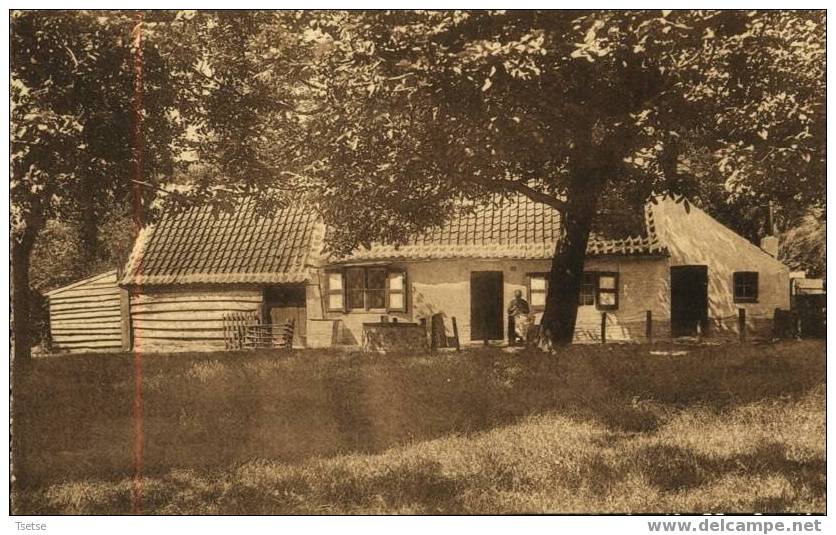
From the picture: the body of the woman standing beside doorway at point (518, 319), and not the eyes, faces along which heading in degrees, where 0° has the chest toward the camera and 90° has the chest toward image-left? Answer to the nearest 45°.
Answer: approximately 0°

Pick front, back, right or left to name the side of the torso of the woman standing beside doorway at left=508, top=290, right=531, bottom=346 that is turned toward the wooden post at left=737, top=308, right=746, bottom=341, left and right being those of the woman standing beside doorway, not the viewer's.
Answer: left

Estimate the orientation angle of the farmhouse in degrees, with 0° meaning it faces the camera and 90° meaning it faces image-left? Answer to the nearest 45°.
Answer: approximately 0°
